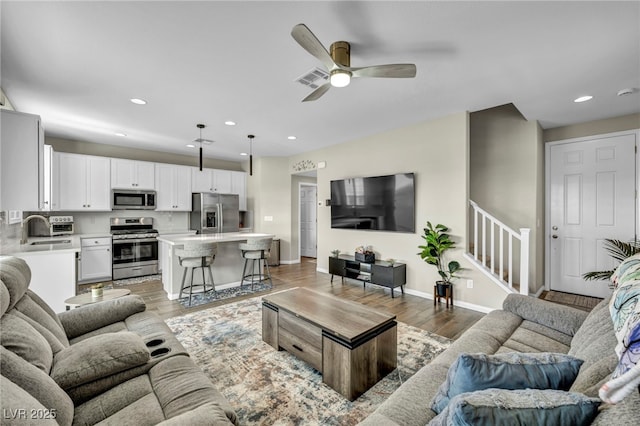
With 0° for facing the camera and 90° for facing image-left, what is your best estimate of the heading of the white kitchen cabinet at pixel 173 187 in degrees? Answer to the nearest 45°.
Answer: approximately 0°

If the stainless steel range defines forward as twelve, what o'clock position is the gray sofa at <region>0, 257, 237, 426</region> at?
The gray sofa is roughly at 12 o'clock from the stainless steel range.

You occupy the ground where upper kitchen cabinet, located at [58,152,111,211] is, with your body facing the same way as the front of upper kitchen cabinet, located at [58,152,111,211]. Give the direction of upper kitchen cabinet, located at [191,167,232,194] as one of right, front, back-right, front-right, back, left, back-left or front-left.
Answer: left

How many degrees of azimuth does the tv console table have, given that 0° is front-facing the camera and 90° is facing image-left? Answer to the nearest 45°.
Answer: approximately 45°

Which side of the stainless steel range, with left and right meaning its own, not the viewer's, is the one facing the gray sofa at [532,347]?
front

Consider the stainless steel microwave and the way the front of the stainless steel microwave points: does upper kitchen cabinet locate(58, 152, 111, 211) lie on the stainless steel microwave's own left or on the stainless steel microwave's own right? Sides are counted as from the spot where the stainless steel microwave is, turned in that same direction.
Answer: on the stainless steel microwave's own right

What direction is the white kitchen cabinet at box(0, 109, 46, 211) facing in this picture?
to the viewer's right

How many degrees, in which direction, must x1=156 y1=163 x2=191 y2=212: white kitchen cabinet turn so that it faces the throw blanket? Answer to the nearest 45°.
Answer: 0° — it already faces it
